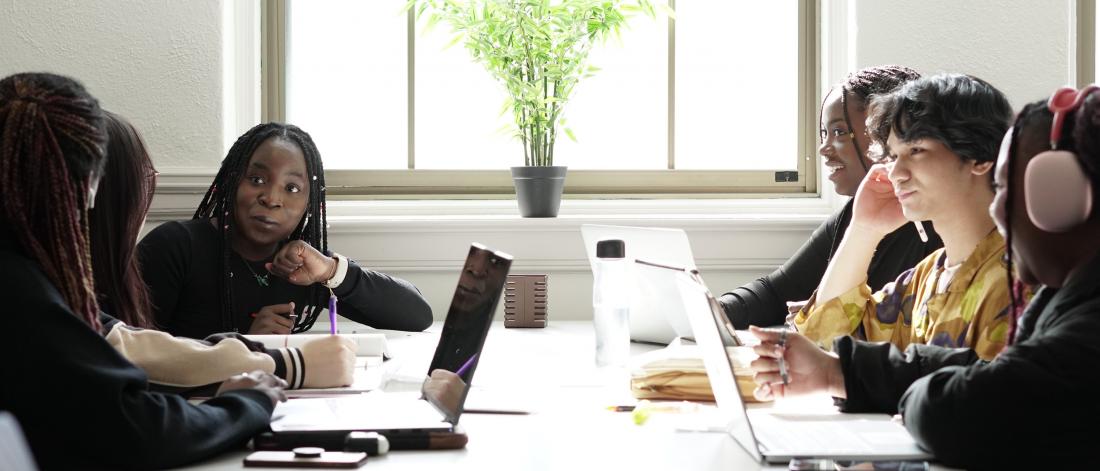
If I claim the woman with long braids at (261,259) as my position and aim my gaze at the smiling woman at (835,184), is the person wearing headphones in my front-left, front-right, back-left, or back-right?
front-right

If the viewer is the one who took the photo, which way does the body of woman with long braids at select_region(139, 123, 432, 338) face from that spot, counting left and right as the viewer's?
facing the viewer

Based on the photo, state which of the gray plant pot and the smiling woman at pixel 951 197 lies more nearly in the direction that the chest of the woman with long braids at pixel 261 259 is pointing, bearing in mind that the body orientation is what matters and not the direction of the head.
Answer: the smiling woman

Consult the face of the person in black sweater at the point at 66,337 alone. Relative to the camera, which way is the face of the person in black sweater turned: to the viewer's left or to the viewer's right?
to the viewer's right

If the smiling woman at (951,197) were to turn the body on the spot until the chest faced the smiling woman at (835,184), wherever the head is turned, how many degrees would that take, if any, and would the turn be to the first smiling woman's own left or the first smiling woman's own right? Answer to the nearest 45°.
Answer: approximately 135° to the first smiling woman's own right

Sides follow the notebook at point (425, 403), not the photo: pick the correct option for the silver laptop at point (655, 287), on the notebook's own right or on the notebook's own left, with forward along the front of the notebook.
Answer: on the notebook's own right

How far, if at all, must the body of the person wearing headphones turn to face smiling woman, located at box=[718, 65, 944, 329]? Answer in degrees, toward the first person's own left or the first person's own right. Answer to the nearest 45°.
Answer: approximately 90° to the first person's own right

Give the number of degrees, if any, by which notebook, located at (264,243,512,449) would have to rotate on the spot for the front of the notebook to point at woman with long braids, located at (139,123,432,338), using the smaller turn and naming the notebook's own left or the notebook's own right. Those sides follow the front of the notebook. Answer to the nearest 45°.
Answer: approximately 90° to the notebook's own right

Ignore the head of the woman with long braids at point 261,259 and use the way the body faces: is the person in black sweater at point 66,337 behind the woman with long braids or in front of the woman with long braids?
in front

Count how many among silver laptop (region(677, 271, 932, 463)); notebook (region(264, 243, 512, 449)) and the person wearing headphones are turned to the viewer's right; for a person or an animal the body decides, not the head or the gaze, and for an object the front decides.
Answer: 1

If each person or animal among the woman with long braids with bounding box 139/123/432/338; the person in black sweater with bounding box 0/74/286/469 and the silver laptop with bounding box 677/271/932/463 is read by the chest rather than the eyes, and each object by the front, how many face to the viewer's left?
0

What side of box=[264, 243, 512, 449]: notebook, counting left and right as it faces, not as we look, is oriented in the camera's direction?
left

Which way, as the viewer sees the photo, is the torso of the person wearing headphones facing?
to the viewer's left

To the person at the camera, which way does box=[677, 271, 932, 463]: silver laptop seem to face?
facing to the right of the viewer

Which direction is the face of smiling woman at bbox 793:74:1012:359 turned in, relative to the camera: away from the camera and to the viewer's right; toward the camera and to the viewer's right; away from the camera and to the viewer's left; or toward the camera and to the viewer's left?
toward the camera and to the viewer's left

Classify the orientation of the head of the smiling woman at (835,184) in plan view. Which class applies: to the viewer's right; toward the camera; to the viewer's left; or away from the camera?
to the viewer's left

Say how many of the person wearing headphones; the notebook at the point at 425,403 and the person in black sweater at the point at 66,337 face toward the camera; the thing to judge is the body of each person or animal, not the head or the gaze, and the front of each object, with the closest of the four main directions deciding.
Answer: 0
